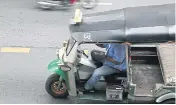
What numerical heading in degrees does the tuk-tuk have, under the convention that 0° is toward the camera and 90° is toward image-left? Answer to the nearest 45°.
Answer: approximately 90°

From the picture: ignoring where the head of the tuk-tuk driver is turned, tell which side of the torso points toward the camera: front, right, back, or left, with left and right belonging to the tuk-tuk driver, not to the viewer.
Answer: left
